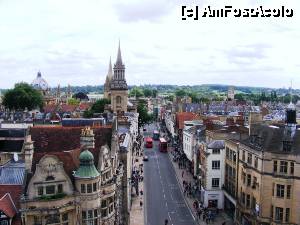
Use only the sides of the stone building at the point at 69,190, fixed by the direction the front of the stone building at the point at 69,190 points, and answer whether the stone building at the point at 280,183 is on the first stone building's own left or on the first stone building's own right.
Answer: on the first stone building's own left

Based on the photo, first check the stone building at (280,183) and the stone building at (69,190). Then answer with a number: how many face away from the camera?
0

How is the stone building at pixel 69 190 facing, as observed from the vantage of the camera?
facing the viewer and to the right of the viewer

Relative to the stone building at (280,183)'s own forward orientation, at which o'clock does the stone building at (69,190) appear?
the stone building at (69,190) is roughly at 12 o'clock from the stone building at (280,183).

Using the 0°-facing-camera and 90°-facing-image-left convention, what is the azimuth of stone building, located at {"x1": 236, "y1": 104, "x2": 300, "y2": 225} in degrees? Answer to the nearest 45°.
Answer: approximately 45°
